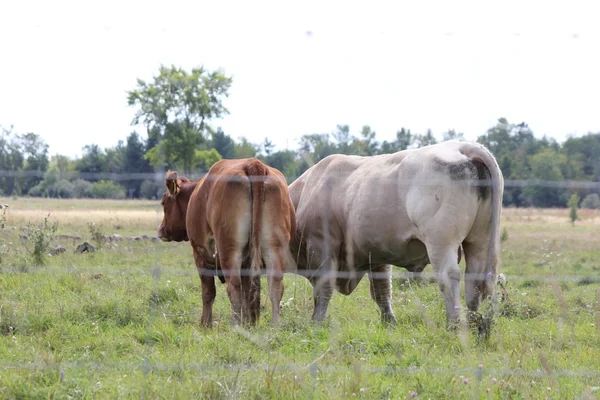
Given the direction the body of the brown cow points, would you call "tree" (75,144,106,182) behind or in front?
in front

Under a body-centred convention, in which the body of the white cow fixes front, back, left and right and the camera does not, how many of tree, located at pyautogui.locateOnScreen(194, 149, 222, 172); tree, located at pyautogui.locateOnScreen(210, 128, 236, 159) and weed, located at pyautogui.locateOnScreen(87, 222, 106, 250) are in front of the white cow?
3

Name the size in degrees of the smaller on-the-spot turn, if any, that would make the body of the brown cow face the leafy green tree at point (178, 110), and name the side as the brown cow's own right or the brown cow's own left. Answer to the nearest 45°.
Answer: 0° — it already faces it

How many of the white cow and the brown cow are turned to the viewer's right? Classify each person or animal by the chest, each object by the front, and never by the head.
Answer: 0

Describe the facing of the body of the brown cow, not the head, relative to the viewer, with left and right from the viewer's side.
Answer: facing away from the viewer and to the left of the viewer

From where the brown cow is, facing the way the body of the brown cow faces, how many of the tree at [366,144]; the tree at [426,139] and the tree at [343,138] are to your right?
3

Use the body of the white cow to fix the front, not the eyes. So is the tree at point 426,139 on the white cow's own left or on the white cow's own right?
on the white cow's own right

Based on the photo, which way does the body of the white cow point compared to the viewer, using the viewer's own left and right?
facing away from the viewer and to the left of the viewer

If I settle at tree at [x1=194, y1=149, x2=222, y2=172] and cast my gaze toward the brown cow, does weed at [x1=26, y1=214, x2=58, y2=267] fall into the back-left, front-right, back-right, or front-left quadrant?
front-right
